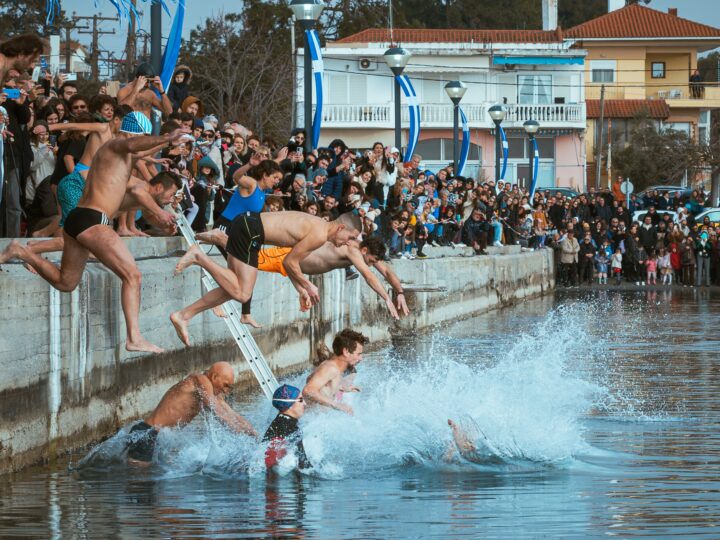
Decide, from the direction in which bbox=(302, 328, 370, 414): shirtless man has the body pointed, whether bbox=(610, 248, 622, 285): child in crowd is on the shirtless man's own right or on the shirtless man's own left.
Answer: on the shirtless man's own left

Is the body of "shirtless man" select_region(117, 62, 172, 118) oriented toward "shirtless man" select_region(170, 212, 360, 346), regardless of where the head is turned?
yes

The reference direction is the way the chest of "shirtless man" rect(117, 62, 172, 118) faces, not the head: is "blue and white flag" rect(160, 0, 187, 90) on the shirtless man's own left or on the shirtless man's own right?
on the shirtless man's own left

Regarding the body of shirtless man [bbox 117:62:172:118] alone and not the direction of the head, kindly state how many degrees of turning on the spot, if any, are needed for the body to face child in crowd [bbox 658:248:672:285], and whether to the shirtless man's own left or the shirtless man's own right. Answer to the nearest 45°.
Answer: approximately 90° to the shirtless man's own left

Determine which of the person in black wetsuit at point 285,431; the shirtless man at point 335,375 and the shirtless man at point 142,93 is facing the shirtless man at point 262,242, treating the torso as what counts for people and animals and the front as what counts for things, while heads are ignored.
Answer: the shirtless man at point 142,93

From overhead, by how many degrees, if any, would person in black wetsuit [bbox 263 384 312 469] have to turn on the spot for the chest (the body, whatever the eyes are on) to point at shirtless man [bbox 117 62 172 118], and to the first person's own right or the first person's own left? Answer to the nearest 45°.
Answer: approximately 135° to the first person's own left
